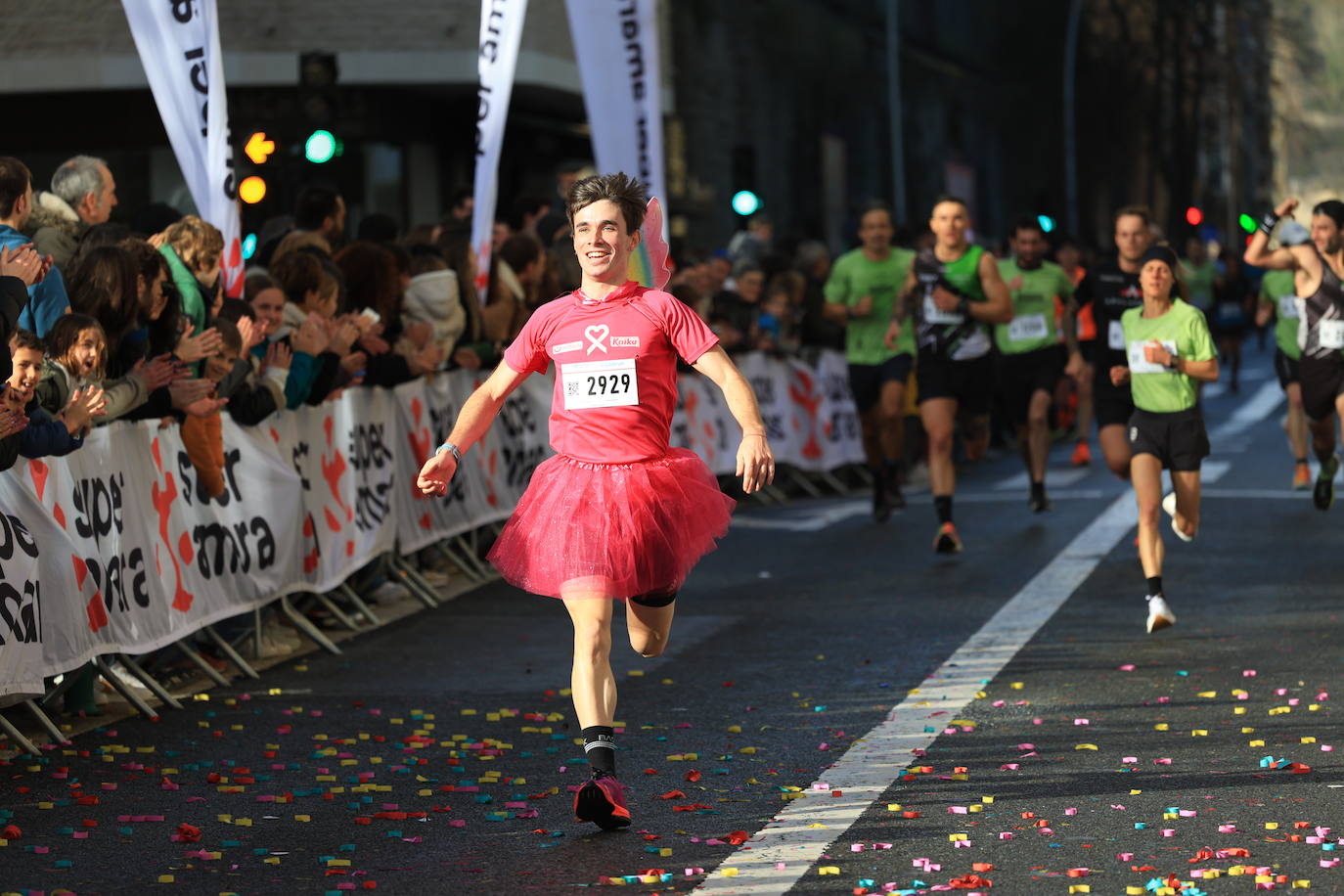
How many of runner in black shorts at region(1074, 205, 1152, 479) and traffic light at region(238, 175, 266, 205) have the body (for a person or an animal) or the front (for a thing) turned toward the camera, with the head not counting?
2

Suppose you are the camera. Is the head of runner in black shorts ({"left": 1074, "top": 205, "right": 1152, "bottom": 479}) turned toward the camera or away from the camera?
toward the camera

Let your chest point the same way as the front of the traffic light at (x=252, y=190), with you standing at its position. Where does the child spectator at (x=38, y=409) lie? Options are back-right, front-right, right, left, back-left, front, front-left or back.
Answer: front

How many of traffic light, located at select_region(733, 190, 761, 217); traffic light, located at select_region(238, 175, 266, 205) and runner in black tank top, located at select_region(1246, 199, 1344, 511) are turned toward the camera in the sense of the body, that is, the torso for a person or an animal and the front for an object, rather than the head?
3

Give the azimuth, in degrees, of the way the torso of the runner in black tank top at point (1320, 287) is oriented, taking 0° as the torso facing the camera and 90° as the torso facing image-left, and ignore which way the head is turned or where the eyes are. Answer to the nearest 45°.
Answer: approximately 0°

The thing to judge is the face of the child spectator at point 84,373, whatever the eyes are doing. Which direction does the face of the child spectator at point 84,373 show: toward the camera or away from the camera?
toward the camera

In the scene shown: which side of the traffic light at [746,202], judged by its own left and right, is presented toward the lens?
front

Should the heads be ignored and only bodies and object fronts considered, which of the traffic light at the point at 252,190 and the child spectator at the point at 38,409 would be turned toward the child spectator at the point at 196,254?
the traffic light

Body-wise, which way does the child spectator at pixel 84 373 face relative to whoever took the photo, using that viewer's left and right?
facing the viewer and to the right of the viewer

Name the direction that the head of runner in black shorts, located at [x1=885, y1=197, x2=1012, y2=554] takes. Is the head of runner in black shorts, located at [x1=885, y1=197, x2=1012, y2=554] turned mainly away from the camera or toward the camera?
toward the camera

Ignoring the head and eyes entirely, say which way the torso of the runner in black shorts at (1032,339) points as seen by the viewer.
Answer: toward the camera

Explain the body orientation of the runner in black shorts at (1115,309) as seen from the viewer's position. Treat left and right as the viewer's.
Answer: facing the viewer

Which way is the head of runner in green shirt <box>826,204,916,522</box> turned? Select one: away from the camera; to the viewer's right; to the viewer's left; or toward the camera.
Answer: toward the camera

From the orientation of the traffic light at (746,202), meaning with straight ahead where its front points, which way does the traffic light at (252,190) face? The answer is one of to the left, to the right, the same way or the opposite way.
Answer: the same way

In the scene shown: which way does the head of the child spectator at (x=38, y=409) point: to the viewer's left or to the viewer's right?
to the viewer's right
